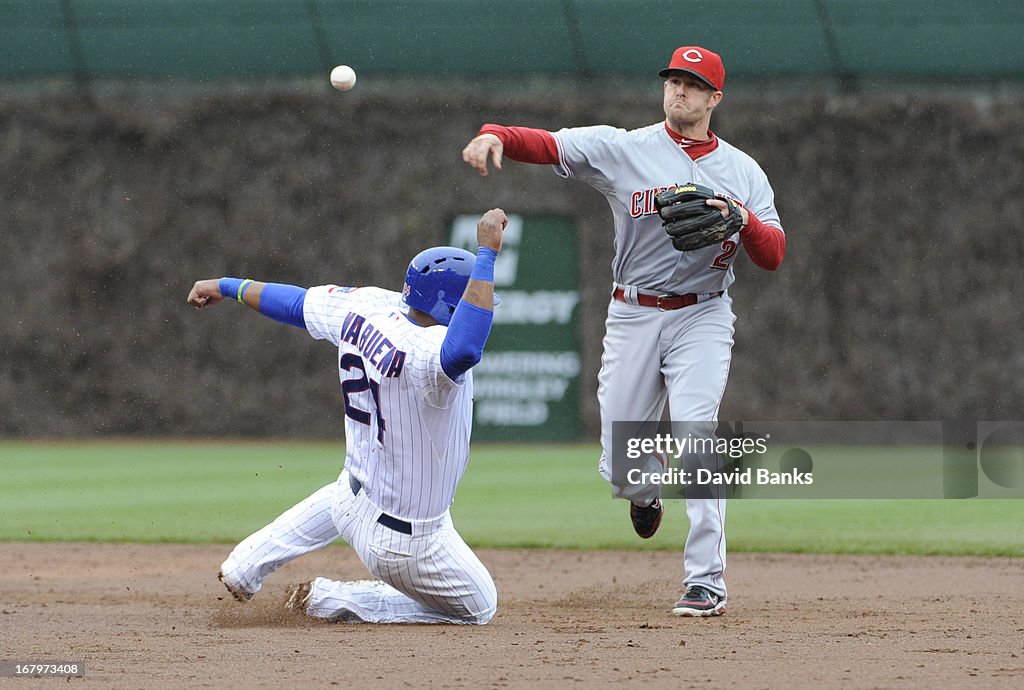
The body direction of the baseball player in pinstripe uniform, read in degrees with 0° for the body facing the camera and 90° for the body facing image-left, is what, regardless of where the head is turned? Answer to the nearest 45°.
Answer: approximately 225°

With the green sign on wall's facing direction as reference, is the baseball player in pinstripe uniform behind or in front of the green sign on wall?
in front

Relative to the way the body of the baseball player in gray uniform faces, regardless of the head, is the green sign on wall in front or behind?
behind

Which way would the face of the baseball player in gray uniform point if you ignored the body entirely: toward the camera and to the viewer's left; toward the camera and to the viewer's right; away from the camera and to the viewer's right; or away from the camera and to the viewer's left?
toward the camera and to the viewer's left

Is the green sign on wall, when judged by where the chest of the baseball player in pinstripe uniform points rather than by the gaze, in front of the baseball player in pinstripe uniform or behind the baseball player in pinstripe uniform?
in front

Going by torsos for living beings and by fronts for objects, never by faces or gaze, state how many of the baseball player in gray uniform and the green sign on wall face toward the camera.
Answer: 2

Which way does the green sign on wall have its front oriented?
toward the camera

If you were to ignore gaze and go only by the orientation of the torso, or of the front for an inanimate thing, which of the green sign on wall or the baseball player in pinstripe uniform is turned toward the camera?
the green sign on wall

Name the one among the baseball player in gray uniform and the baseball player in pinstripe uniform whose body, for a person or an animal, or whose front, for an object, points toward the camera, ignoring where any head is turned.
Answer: the baseball player in gray uniform

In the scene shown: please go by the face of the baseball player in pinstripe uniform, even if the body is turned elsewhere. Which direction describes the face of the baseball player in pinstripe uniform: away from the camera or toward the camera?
away from the camera

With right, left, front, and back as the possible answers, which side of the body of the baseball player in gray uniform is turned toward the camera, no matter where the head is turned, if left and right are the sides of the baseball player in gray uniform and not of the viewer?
front

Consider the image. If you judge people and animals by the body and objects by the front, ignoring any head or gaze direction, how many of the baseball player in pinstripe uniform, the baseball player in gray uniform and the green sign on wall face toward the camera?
2

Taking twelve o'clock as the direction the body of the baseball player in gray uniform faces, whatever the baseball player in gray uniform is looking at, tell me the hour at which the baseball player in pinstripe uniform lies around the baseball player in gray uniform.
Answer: The baseball player in pinstripe uniform is roughly at 2 o'clock from the baseball player in gray uniform.
